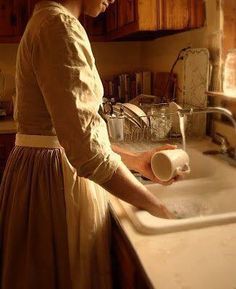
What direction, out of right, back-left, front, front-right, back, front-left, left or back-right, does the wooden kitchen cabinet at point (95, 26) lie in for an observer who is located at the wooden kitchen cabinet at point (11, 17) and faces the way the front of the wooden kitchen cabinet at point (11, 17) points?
left

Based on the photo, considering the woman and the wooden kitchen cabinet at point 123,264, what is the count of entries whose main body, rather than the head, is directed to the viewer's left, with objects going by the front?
1

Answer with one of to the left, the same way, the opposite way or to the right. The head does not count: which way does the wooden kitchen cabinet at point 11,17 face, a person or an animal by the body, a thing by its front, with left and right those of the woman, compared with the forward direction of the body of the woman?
to the right

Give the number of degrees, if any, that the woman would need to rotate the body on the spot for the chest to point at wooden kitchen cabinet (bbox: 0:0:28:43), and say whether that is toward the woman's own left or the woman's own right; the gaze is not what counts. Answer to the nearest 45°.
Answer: approximately 90° to the woman's own left

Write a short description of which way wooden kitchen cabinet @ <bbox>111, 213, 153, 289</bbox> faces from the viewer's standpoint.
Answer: facing to the left of the viewer

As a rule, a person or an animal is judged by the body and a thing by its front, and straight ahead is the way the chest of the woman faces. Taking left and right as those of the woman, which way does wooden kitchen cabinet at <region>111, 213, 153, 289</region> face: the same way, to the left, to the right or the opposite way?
the opposite way

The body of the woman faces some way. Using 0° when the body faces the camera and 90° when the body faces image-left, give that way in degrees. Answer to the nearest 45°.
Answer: approximately 270°

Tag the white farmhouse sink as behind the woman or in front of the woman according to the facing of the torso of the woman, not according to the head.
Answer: in front

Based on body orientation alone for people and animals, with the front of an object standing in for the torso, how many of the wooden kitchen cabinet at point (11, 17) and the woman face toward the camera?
1

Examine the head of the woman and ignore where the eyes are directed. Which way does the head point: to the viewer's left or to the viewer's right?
to the viewer's right

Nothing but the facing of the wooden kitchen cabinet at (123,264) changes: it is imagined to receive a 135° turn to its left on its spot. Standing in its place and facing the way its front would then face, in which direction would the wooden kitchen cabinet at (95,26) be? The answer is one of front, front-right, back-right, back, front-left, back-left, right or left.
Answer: back-left

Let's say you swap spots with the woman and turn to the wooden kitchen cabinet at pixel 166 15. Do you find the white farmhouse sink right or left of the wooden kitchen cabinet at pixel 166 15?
right

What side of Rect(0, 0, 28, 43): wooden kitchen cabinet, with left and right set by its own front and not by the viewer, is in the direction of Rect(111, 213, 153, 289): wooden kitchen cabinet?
front
